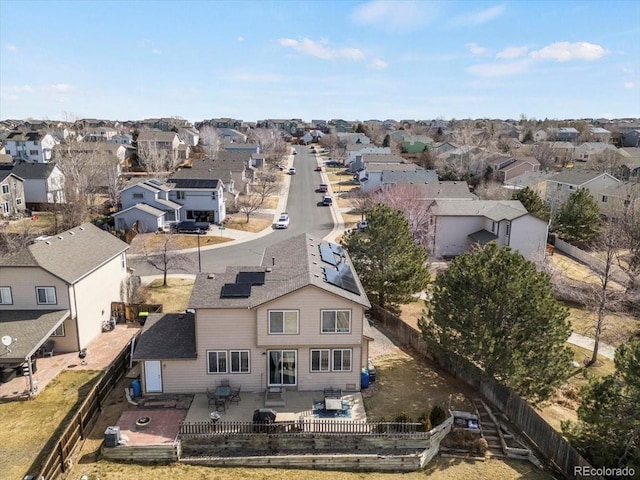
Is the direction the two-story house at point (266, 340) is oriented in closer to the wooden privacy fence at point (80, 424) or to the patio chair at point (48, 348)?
the patio chair

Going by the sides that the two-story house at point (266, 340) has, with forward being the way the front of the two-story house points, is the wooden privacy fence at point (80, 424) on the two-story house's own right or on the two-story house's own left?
on the two-story house's own left

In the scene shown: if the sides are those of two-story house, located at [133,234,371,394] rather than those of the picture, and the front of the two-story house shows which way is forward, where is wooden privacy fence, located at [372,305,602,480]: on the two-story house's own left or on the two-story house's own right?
on the two-story house's own right

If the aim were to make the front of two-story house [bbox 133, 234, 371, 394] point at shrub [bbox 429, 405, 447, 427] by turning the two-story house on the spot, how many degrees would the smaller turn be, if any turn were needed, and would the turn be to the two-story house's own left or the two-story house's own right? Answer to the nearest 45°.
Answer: approximately 135° to the two-story house's own right

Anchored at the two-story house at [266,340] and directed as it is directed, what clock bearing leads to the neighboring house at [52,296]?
The neighboring house is roughly at 10 o'clock from the two-story house.

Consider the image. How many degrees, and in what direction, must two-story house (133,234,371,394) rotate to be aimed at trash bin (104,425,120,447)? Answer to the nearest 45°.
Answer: approximately 135° to its left

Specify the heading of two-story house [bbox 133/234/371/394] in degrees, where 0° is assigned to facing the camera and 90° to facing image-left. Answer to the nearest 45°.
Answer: approximately 180°

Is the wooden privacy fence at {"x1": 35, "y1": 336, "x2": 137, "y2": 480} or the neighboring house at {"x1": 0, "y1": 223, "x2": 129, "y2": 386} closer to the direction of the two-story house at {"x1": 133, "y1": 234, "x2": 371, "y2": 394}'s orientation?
the neighboring house
